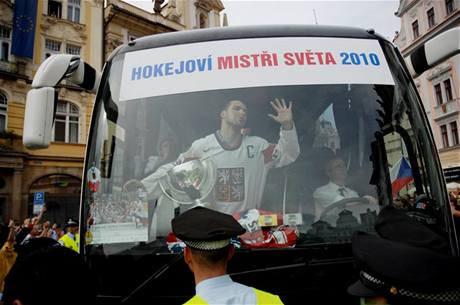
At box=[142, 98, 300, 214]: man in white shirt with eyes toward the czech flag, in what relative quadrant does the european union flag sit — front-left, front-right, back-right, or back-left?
back-left

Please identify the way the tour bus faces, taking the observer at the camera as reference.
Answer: facing the viewer

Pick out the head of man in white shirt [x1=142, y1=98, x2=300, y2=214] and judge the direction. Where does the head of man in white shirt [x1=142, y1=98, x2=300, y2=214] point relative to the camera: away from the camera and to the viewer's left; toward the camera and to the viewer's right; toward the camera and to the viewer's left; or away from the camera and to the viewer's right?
toward the camera and to the viewer's right

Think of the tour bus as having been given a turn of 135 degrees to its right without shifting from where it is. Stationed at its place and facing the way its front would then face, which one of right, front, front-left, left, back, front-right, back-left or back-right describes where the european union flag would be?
front

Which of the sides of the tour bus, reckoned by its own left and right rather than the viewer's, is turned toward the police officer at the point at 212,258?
front
